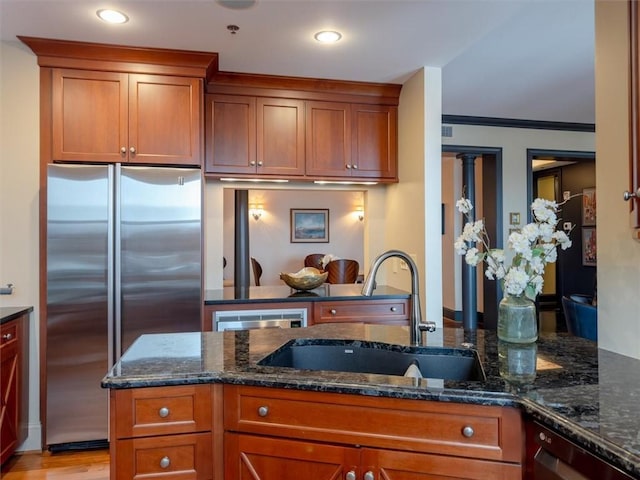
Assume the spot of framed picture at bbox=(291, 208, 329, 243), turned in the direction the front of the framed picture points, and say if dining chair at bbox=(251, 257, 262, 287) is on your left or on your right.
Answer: on your right

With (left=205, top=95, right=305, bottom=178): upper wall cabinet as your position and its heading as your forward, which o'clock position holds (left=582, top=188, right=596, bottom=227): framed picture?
The framed picture is roughly at 8 o'clock from the upper wall cabinet.

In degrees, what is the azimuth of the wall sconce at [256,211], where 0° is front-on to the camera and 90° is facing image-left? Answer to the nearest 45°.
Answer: approximately 0°

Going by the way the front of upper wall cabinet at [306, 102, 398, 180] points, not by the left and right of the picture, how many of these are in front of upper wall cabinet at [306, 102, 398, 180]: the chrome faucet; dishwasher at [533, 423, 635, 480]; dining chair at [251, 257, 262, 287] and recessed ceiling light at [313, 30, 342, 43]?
3

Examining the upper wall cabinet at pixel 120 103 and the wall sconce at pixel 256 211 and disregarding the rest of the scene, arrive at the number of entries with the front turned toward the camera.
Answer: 2
